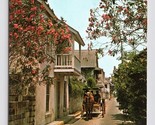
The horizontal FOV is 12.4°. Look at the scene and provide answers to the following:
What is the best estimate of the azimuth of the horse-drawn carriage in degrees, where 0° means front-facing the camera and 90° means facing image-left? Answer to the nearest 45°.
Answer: approximately 45°
